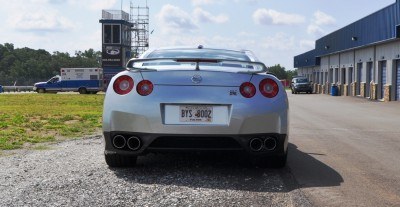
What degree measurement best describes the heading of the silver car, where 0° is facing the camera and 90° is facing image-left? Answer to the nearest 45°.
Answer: approximately 180°

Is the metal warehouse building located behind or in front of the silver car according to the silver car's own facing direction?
in front
